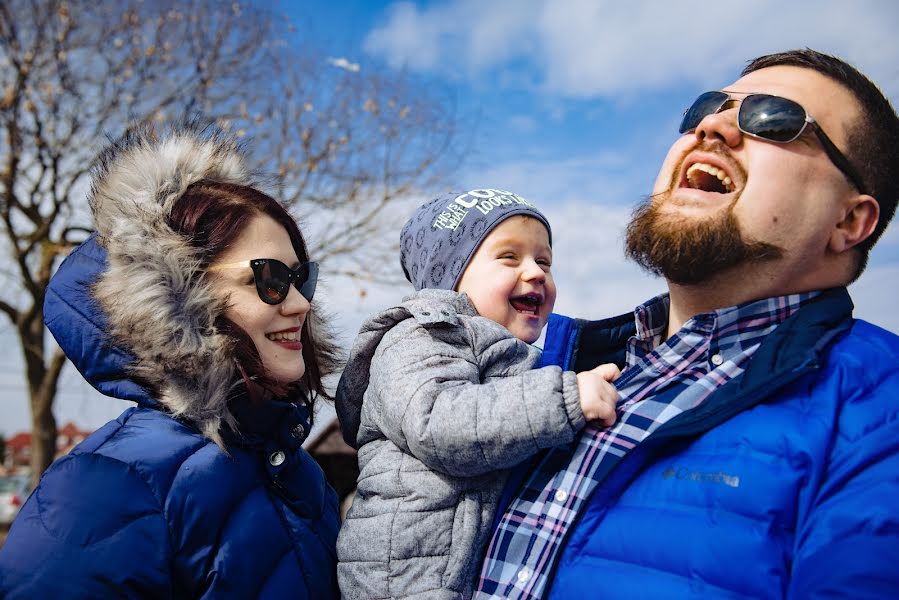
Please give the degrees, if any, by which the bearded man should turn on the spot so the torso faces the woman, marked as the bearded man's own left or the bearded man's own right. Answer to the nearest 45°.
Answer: approximately 45° to the bearded man's own right

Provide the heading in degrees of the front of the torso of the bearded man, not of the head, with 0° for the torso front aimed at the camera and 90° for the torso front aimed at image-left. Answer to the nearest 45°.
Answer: approximately 45°

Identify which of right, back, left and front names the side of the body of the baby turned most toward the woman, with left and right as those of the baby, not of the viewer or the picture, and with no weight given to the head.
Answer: back

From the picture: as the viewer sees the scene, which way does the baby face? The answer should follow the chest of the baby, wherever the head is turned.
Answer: to the viewer's right

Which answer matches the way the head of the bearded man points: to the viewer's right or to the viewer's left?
to the viewer's left
